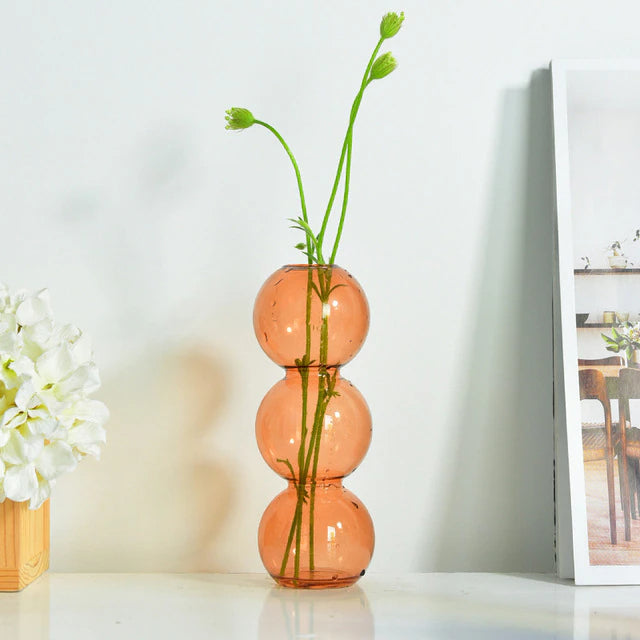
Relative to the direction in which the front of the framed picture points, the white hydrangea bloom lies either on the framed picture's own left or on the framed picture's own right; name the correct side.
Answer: on the framed picture's own right

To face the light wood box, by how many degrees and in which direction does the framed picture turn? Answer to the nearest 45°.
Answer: approximately 45° to its right

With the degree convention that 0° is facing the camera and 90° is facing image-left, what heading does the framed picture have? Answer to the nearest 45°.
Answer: approximately 0°
